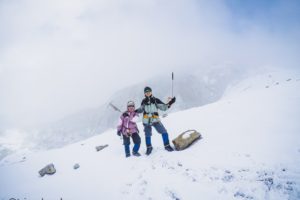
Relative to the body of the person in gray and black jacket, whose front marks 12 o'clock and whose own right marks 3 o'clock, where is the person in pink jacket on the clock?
The person in pink jacket is roughly at 4 o'clock from the person in gray and black jacket.

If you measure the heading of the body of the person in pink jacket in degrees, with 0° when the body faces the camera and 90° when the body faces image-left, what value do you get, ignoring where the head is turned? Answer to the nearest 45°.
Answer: approximately 0°

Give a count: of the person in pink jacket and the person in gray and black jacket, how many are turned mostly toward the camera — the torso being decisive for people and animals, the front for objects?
2

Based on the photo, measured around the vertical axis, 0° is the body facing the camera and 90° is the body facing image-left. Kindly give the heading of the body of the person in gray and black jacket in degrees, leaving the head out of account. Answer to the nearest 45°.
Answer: approximately 0°

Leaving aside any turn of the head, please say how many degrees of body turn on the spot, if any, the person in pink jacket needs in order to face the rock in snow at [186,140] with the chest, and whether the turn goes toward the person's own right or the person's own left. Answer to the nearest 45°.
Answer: approximately 90° to the person's own left

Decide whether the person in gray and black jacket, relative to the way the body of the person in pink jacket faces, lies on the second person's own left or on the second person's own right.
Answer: on the second person's own left
